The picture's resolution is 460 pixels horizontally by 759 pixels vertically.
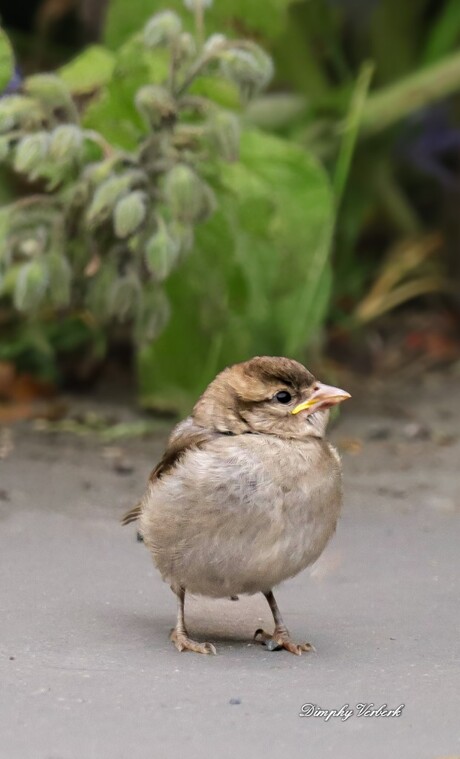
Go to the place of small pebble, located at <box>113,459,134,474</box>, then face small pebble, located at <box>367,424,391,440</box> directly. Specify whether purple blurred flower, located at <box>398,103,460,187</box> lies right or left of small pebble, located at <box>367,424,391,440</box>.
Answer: left

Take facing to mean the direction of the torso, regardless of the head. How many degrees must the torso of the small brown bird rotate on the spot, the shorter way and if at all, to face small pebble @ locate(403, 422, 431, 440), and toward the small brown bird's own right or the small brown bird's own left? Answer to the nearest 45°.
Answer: approximately 135° to the small brown bird's own left

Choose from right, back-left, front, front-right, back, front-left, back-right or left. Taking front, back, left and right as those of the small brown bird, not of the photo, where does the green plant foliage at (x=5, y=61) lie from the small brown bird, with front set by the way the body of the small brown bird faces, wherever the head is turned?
back

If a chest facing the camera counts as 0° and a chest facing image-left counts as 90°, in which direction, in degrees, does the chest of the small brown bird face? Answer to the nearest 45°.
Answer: approximately 315°

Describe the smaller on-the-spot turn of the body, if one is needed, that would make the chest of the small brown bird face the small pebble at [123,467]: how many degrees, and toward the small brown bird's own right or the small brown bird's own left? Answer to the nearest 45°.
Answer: approximately 135° to the small brown bird's own left

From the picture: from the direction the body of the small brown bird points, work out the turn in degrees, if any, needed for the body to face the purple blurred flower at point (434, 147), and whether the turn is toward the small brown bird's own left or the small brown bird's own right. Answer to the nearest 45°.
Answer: approximately 135° to the small brown bird's own left

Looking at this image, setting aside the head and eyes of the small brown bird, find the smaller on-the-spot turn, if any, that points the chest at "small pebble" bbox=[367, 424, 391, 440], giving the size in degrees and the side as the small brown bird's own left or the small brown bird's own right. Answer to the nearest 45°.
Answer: approximately 135° to the small brown bird's own left
